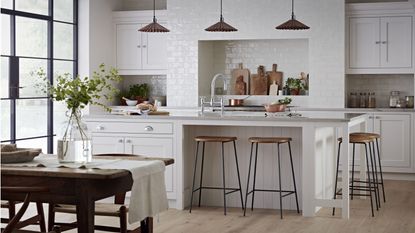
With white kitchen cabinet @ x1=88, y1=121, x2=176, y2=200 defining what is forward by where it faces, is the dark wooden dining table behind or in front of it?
in front

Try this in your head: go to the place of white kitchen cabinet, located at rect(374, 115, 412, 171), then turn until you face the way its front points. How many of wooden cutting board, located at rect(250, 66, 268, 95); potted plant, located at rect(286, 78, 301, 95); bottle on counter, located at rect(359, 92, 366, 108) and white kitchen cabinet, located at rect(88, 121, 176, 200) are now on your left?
0

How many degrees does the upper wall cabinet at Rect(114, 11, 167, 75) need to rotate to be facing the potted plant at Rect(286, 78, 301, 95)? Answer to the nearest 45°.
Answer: approximately 90° to its left

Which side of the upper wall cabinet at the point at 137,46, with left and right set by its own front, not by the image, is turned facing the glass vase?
front

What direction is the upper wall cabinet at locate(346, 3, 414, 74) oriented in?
toward the camera

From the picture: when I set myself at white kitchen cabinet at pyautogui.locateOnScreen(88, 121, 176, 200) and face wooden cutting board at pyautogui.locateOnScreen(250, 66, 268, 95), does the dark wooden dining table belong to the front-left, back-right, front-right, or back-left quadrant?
back-right

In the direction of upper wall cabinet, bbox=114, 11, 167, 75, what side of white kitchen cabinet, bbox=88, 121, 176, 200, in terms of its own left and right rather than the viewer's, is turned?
back

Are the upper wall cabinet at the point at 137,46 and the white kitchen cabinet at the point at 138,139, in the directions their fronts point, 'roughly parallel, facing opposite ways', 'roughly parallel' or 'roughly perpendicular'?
roughly parallel

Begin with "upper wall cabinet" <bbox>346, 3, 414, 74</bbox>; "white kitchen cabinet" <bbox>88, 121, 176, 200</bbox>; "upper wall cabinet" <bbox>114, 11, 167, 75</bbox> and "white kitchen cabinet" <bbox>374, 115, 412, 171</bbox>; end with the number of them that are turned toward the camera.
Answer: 4

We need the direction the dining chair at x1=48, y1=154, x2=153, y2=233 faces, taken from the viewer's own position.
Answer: facing the viewer and to the left of the viewer

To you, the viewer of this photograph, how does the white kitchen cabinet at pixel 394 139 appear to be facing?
facing the viewer

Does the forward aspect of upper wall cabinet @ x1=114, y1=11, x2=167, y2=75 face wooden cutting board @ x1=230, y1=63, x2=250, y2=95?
no

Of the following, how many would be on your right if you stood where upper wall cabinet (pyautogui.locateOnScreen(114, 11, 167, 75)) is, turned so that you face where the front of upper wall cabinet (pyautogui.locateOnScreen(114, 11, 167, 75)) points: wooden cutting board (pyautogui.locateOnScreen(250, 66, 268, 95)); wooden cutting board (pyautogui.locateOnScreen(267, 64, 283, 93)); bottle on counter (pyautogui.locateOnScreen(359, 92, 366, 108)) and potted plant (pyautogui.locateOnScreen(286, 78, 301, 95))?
0

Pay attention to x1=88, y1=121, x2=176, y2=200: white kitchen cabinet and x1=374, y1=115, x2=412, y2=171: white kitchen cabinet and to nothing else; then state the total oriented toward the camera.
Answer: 2

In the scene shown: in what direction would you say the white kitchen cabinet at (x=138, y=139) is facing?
toward the camera

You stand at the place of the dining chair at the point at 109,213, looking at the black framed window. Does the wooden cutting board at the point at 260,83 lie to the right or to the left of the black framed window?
right
